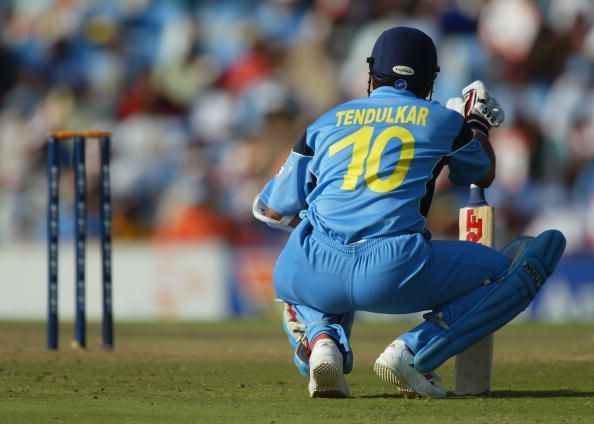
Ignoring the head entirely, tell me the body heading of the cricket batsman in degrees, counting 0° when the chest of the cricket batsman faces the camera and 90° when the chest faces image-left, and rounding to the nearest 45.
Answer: approximately 180°

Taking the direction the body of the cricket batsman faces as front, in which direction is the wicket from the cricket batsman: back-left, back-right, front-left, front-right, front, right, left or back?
front-left
